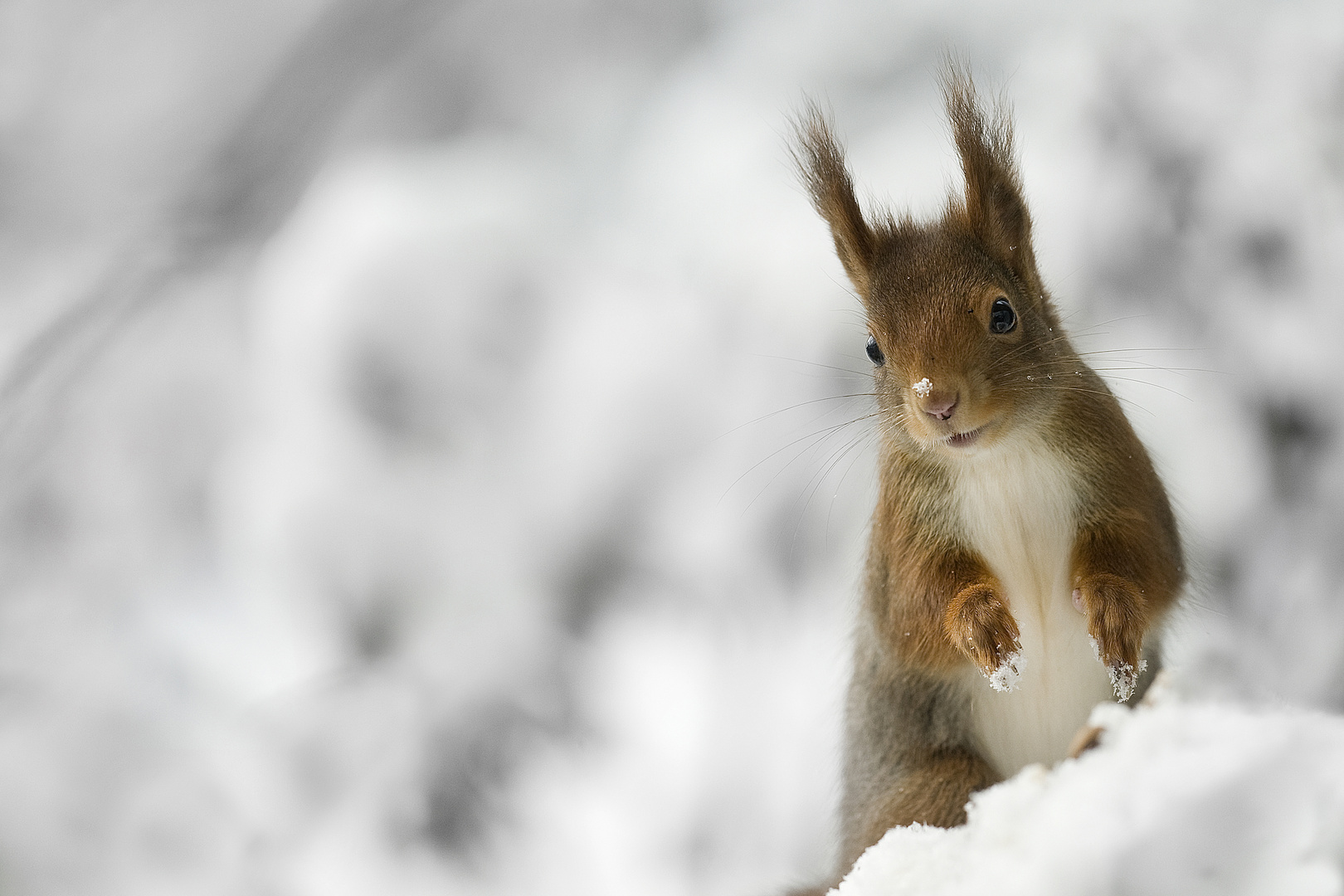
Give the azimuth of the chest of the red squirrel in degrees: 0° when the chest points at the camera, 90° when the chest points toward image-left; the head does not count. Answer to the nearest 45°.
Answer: approximately 0°
